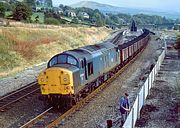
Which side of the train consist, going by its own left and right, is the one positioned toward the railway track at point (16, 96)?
right

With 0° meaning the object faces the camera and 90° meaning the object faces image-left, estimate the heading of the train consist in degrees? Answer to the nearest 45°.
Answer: approximately 45°
